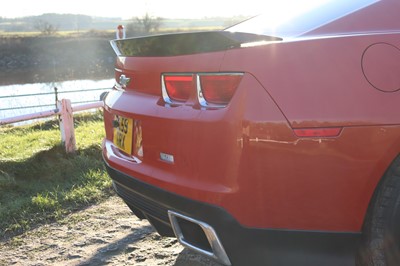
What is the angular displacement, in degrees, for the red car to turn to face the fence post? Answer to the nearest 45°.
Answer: approximately 90° to its left

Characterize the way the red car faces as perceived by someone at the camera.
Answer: facing away from the viewer and to the right of the viewer
